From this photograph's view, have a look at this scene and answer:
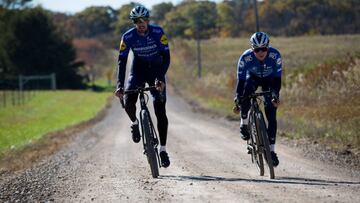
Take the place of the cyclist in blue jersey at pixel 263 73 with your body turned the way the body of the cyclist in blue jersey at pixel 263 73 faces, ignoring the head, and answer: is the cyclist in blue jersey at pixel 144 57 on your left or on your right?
on your right

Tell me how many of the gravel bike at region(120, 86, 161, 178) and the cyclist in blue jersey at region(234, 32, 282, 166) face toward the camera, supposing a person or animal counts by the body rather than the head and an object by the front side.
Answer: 2

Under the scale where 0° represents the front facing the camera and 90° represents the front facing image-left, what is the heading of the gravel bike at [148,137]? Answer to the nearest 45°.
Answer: approximately 0°

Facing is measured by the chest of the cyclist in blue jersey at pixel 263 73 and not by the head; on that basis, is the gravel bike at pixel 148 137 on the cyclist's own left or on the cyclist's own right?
on the cyclist's own right

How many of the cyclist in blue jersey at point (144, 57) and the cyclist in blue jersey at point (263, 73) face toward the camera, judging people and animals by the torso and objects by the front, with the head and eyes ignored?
2

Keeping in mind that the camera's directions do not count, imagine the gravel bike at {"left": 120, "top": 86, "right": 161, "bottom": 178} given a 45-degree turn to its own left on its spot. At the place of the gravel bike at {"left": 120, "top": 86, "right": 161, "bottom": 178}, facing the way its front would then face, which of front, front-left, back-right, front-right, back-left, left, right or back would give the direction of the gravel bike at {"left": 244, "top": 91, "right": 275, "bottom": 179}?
front-left

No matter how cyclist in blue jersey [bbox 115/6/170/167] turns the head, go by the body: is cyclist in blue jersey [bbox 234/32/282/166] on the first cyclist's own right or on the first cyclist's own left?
on the first cyclist's own left

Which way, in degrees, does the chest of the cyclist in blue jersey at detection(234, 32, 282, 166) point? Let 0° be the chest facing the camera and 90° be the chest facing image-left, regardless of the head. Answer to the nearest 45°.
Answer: approximately 0°
